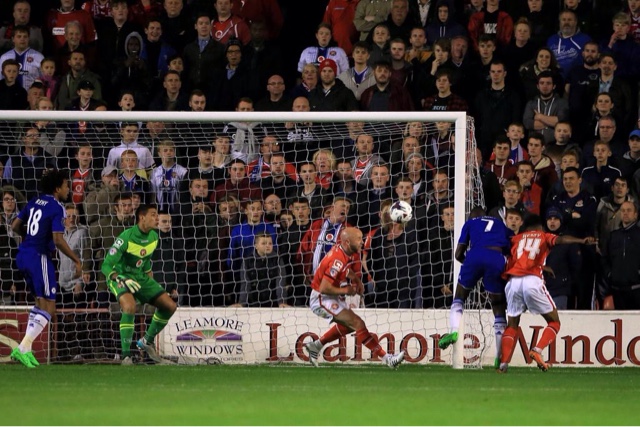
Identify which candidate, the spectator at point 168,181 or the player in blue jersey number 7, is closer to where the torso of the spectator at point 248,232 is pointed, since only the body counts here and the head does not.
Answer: the player in blue jersey number 7

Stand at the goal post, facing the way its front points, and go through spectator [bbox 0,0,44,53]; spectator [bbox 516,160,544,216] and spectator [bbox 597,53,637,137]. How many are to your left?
2

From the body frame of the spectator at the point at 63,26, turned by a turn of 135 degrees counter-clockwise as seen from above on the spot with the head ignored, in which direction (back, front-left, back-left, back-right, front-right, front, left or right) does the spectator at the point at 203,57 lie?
right

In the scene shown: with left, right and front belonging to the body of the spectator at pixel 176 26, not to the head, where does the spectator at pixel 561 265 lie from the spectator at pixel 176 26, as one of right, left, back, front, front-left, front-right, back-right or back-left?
front-left

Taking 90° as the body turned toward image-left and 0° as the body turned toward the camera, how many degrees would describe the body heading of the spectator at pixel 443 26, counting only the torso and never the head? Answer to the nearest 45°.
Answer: approximately 0°

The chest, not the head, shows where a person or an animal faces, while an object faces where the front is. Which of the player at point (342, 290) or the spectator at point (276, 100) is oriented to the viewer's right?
the player

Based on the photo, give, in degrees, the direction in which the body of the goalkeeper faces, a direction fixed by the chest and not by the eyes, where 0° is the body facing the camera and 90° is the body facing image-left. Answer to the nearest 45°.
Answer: approximately 315°

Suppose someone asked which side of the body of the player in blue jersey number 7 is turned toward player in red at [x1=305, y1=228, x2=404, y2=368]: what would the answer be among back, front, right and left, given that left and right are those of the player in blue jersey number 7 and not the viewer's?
left

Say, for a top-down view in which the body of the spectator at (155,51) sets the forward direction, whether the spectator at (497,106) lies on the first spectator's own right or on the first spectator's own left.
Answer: on the first spectator's own left

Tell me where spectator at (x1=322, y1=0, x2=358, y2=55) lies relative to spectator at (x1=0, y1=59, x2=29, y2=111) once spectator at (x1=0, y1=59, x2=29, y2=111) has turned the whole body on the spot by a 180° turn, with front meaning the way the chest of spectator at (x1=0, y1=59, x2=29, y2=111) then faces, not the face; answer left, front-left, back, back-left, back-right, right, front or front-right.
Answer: right

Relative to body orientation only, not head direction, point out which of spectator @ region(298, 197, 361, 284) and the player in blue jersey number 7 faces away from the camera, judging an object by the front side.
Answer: the player in blue jersey number 7

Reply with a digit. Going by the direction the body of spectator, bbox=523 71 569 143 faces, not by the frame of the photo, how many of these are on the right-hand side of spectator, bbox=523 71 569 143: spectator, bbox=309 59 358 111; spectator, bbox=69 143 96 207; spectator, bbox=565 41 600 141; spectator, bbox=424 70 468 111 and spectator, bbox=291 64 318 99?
4

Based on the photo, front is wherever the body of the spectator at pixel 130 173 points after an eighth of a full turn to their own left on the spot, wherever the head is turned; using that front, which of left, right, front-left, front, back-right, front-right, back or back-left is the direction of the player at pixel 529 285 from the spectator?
front
